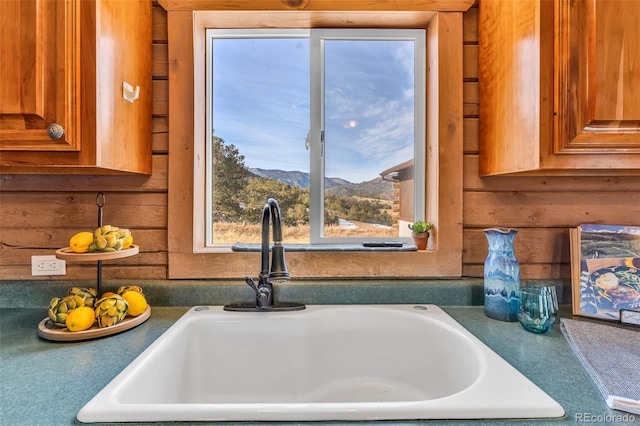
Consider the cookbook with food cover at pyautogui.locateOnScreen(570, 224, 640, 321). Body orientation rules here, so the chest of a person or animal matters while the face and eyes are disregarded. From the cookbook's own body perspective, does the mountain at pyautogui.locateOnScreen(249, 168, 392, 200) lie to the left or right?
on its right

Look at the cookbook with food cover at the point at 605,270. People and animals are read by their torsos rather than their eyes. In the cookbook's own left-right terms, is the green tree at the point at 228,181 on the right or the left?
on its right

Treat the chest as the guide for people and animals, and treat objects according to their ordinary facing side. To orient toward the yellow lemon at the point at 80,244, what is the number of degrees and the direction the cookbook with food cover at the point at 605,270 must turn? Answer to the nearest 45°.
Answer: approximately 45° to its right

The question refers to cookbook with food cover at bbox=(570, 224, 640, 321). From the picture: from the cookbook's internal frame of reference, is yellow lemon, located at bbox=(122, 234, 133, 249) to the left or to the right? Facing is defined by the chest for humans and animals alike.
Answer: on its right

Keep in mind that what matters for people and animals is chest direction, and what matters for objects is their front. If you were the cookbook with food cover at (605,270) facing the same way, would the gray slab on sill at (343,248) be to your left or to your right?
on your right

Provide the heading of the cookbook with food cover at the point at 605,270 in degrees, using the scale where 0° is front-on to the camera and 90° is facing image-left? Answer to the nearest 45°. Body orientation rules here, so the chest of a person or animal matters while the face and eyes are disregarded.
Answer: approximately 0°
